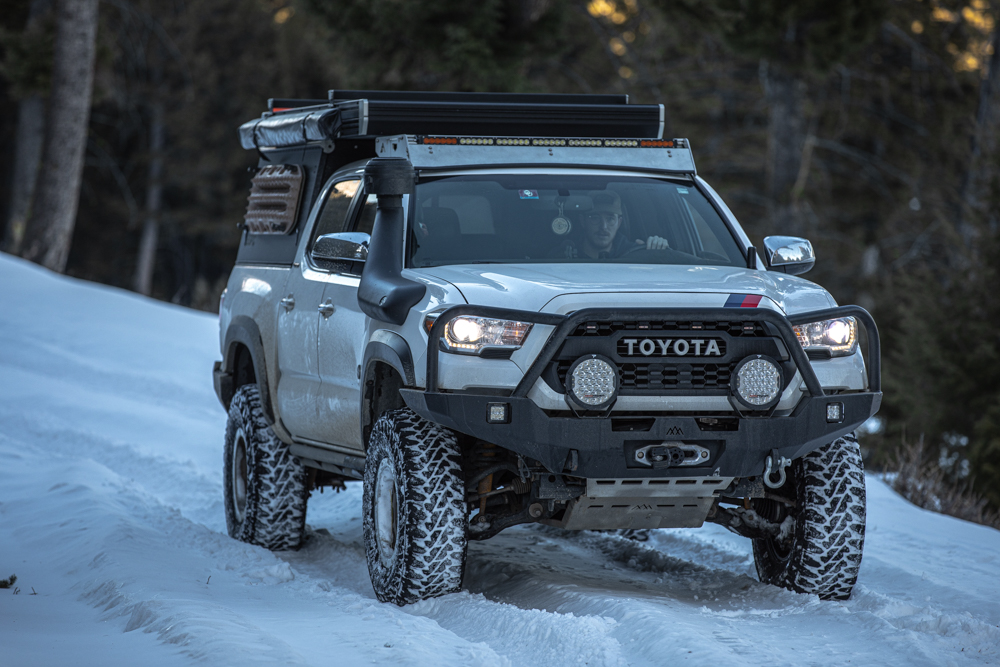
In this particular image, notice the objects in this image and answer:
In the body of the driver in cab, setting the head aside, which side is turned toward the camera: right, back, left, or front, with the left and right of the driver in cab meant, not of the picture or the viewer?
front

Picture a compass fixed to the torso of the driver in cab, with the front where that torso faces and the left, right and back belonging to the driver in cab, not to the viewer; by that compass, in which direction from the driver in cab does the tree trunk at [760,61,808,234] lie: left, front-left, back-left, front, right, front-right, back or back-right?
back

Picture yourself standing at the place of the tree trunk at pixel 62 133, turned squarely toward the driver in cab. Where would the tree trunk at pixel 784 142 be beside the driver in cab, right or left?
left

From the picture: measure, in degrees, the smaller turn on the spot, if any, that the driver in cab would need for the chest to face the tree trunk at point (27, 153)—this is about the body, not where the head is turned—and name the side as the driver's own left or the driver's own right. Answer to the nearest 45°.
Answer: approximately 135° to the driver's own right

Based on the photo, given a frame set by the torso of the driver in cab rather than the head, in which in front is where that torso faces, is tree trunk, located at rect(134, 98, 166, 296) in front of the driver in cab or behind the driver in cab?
behind

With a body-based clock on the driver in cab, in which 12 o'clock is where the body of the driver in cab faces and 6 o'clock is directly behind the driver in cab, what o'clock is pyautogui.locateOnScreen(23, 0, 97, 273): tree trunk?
The tree trunk is roughly at 5 o'clock from the driver in cab.
